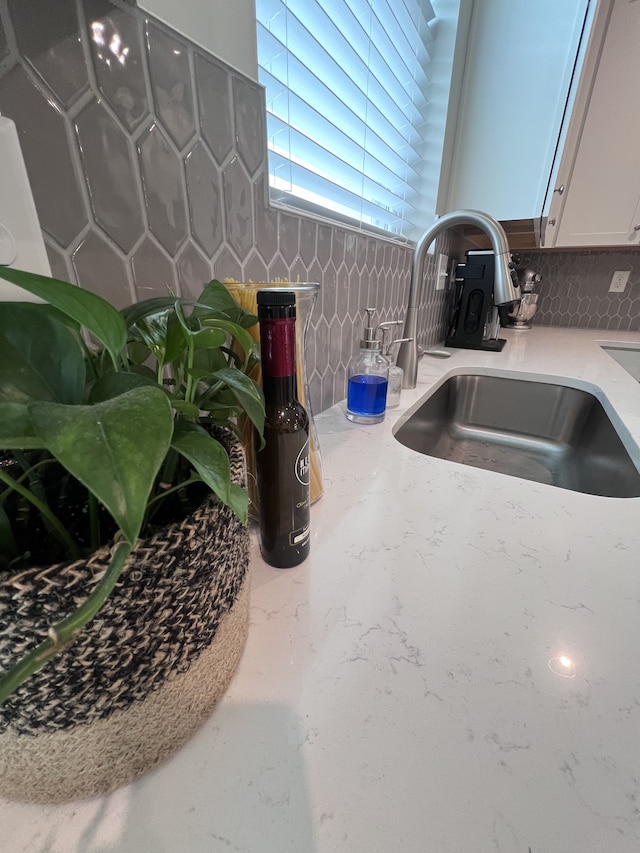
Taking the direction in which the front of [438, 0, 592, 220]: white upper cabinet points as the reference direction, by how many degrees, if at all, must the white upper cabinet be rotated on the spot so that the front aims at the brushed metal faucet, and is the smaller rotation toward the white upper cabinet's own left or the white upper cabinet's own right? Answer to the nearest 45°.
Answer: approximately 90° to the white upper cabinet's own right

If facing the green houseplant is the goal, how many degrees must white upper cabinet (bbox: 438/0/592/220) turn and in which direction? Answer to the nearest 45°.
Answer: approximately 90° to its right

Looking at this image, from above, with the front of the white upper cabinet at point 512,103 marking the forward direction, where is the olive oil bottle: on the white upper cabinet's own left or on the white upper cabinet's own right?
on the white upper cabinet's own right

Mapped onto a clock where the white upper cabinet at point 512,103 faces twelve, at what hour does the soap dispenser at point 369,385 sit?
The soap dispenser is roughly at 3 o'clock from the white upper cabinet.

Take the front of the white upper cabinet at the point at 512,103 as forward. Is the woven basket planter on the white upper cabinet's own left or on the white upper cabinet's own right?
on the white upper cabinet's own right
